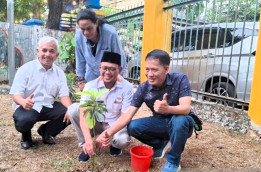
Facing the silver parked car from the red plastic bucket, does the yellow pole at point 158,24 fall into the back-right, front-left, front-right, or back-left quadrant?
front-left

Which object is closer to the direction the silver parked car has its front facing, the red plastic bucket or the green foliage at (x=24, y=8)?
the green foliage

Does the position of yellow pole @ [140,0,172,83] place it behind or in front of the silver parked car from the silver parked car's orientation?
in front

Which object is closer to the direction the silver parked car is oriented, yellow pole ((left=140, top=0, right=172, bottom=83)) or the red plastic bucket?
the yellow pole

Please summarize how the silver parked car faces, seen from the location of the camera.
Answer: facing away from the viewer and to the left of the viewer

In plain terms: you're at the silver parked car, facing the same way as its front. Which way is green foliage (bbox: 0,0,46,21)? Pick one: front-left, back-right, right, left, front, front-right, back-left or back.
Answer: front

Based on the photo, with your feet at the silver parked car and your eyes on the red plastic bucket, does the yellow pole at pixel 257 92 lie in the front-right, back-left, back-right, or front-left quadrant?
front-left

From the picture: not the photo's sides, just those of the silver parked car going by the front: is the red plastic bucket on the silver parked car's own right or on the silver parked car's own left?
on the silver parked car's own left

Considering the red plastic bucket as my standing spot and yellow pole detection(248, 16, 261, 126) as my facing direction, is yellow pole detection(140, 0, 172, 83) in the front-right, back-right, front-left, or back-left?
front-left
